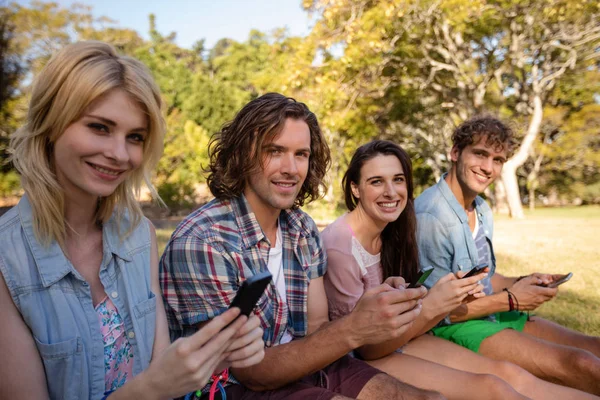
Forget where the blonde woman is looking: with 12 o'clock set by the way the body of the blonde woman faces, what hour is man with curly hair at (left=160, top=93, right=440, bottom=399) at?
The man with curly hair is roughly at 10 o'clock from the blonde woman.

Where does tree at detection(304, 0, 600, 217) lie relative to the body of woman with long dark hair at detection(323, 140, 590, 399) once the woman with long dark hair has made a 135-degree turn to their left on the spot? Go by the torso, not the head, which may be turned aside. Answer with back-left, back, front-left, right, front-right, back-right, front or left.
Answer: front

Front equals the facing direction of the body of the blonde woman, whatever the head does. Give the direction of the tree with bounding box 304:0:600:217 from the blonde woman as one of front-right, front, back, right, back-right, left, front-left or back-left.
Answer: left

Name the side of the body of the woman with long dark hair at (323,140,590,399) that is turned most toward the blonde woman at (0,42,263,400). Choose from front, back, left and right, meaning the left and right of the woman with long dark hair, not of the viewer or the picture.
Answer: right

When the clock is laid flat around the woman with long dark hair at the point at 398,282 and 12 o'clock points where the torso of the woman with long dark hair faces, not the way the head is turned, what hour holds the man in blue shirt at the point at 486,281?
The man in blue shirt is roughly at 9 o'clock from the woman with long dark hair.

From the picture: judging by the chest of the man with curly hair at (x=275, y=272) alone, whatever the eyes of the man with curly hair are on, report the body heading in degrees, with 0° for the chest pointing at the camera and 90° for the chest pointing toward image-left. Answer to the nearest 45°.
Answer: approximately 315°

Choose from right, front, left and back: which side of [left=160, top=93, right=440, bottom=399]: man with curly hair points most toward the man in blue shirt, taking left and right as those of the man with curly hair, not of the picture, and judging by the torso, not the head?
left

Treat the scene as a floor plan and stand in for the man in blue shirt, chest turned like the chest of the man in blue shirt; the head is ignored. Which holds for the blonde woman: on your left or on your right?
on your right

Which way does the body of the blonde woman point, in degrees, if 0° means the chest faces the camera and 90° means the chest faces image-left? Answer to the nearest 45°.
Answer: approximately 315°
